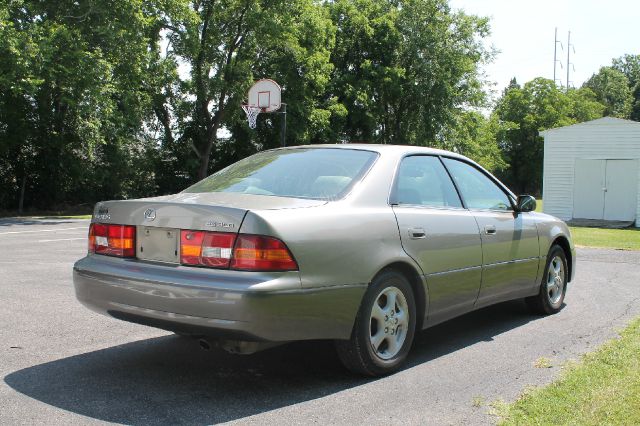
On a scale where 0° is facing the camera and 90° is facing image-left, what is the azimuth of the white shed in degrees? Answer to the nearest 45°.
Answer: approximately 0°

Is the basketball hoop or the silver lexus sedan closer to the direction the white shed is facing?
the silver lexus sedan

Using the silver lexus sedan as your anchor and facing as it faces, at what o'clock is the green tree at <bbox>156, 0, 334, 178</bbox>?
The green tree is roughly at 10 o'clock from the silver lexus sedan.

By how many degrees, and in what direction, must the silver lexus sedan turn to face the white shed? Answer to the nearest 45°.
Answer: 0° — it already faces it

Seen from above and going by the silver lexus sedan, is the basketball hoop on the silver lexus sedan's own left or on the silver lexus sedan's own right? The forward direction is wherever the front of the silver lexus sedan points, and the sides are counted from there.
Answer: on the silver lexus sedan's own left

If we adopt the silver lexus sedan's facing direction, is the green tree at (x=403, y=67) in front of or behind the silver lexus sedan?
in front

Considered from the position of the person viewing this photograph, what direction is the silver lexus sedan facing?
facing away from the viewer and to the right of the viewer

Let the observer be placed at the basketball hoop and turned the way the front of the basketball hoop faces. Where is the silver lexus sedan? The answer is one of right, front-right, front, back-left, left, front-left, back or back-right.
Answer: front-left

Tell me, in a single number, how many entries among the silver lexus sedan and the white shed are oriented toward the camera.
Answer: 1

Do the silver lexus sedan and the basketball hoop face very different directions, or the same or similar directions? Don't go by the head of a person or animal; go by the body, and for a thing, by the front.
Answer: very different directions

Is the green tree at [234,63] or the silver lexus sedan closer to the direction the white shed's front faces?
the silver lexus sedan

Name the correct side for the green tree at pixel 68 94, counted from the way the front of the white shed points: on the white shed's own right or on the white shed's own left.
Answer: on the white shed's own right
